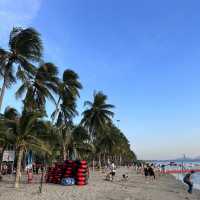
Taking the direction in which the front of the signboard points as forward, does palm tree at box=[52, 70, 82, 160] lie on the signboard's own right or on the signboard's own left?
on the signboard's own left

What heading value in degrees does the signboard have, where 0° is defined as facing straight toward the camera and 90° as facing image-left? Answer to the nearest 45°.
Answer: approximately 0°

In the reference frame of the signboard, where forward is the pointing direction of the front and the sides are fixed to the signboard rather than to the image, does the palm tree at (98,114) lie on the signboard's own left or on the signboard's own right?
on the signboard's own left
